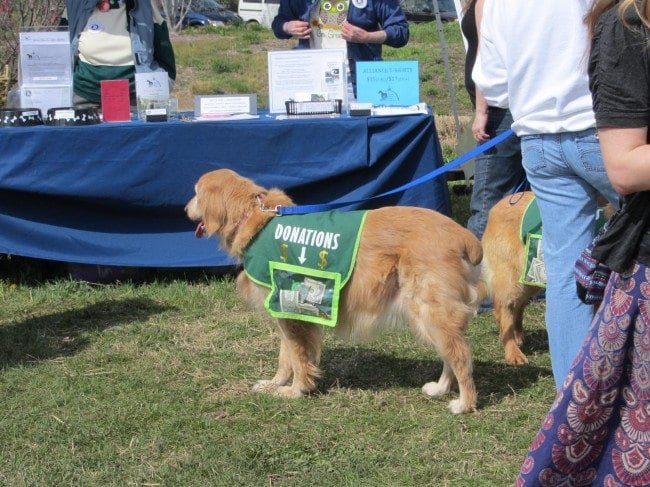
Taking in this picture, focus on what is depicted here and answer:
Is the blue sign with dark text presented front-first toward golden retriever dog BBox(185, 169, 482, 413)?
yes

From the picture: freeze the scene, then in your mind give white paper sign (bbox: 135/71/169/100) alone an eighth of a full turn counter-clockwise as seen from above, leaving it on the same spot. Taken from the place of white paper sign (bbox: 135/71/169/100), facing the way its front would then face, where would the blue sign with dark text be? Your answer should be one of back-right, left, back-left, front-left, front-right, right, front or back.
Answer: front-left

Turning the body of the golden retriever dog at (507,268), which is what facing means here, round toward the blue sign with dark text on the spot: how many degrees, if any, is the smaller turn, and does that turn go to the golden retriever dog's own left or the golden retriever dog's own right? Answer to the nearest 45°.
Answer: approximately 135° to the golden retriever dog's own left

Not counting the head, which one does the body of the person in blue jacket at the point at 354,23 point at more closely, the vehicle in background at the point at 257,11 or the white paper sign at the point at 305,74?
the white paper sign

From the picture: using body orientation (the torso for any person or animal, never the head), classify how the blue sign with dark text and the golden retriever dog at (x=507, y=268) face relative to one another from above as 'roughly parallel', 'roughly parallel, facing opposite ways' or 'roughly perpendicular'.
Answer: roughly perpendicular

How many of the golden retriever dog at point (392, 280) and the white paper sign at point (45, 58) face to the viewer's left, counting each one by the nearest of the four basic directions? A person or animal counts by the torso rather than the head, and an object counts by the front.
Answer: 1

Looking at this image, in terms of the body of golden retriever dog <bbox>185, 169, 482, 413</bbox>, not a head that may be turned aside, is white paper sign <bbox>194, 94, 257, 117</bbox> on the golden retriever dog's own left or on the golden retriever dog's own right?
on the golden retriever dog's own right

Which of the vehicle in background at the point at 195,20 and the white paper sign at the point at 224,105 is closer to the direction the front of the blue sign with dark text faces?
the white paper sign

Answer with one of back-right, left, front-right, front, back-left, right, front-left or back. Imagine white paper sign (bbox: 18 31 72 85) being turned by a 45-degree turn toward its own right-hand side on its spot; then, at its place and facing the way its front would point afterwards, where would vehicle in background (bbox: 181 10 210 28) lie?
back-right

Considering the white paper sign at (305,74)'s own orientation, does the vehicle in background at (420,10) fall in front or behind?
behind

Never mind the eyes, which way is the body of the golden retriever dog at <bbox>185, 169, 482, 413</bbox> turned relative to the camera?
to the viewer's left

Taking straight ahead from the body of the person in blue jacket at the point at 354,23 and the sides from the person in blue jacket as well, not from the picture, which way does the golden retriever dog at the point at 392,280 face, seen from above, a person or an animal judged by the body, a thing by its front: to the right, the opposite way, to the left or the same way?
to the right

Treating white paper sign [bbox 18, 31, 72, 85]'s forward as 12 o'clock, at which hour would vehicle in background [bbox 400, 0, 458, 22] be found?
The vehicle in background is roughly at 7 o'clock from the white paper sign.
